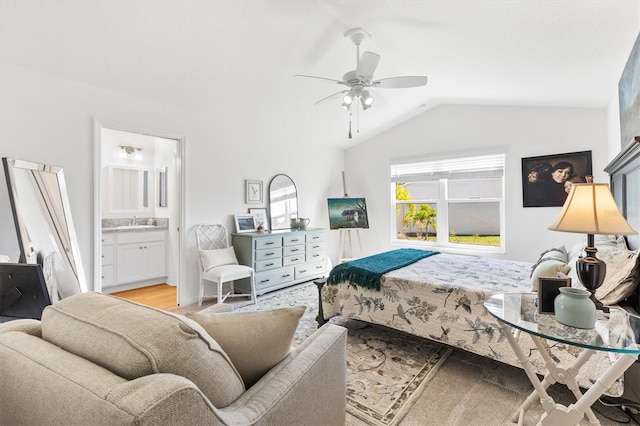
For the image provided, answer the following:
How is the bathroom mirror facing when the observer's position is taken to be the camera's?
facing the viewer and to the right of the viewer

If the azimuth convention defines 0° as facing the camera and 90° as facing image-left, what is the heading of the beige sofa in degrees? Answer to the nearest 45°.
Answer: approximately 225°

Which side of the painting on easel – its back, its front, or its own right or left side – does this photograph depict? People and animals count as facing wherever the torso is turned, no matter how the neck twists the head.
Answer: front

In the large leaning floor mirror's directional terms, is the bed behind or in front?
in front

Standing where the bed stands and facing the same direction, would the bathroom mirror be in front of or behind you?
in front

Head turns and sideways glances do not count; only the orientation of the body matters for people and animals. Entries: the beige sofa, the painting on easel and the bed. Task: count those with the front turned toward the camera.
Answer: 1

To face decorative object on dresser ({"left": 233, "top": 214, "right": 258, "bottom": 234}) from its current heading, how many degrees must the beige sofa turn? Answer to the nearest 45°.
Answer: approximately 45° to its left

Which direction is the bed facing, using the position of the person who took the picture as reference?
facing to the left of the viewer

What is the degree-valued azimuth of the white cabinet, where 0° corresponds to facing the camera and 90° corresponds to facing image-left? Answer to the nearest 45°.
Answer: approximately 315°

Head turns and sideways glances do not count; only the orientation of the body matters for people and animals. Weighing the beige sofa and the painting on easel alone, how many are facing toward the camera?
1

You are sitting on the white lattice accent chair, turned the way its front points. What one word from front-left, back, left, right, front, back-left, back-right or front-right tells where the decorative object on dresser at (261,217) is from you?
left

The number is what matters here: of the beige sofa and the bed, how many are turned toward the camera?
0

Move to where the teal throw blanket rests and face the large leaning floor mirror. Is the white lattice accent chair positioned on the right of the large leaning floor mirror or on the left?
right
